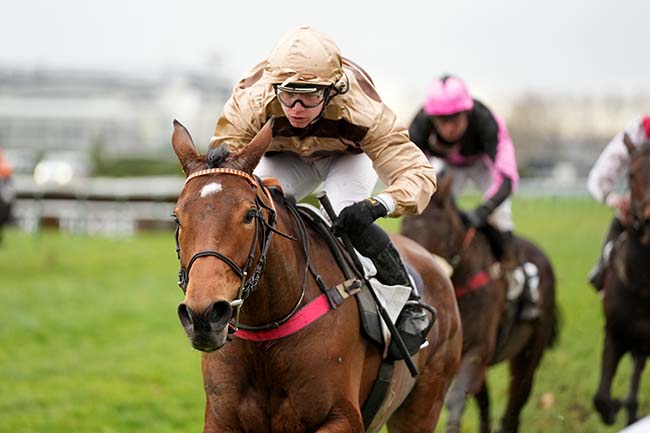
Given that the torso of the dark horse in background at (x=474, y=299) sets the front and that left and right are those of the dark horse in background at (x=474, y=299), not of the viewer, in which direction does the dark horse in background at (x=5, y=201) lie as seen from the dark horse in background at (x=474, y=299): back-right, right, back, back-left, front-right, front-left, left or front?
right

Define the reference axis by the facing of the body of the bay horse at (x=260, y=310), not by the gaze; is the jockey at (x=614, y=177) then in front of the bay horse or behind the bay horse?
behind

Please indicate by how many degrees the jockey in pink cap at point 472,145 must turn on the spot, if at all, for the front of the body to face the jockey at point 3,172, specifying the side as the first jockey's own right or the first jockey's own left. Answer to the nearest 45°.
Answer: approximately 90° to the first jockey's own right

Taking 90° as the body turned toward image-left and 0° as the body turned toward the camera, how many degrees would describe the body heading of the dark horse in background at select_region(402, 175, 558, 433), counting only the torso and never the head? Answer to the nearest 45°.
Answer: approximately 45°

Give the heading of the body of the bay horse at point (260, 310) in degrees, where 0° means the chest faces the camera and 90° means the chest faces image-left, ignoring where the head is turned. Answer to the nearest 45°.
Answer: approximately 45°

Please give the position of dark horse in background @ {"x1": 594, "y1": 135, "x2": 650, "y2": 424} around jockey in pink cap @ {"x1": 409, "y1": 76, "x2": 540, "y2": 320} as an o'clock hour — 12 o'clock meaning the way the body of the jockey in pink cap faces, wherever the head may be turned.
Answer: The dark horse in background is roughly at 8 o'clock from the jockey in pink cap.

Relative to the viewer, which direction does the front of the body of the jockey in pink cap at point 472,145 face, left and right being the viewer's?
facing the viewer and to the left of the viewer

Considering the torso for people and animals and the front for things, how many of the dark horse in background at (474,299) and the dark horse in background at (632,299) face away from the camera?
0

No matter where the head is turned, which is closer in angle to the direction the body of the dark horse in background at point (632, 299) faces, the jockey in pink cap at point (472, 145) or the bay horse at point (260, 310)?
the bay horse

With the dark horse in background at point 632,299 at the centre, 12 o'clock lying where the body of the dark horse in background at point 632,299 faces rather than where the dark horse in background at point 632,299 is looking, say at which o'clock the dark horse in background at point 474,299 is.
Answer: the dark horse in background at point 474,299 is roughly at 2 o'clock from the dark horse in background at point 632,299.

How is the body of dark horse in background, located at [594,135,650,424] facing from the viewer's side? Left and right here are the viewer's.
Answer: facing the viewer

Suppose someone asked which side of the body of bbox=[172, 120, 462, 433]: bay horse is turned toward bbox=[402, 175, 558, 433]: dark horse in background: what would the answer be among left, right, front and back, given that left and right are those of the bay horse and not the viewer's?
back
